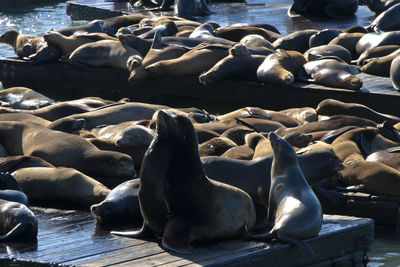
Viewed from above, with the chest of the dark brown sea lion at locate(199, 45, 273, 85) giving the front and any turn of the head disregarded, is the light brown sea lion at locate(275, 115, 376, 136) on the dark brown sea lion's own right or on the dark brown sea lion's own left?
on the dark brown sea lion's own left

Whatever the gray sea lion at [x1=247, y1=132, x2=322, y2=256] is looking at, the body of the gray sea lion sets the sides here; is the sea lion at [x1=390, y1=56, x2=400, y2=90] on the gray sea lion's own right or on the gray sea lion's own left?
on the gray sea lion's own right

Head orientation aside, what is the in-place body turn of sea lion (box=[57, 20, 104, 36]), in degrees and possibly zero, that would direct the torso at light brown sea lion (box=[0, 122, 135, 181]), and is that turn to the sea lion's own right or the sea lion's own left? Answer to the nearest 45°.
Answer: approximately 90° to the sea lion's own right

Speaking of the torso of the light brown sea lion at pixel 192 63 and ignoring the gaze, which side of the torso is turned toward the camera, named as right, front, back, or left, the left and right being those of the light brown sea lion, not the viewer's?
left

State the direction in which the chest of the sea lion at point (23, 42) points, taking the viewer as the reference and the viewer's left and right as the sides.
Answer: facing to the left of the viewer
